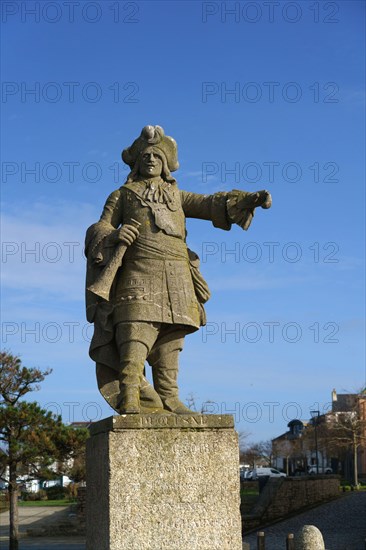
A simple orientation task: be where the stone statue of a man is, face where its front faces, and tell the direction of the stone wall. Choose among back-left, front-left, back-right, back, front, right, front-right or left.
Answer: back

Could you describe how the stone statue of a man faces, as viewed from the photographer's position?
facing the viewer
